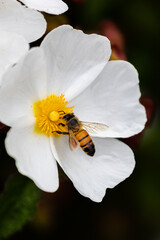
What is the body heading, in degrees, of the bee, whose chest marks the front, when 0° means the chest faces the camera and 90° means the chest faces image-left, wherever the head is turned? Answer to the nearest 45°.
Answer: approximately 135°
